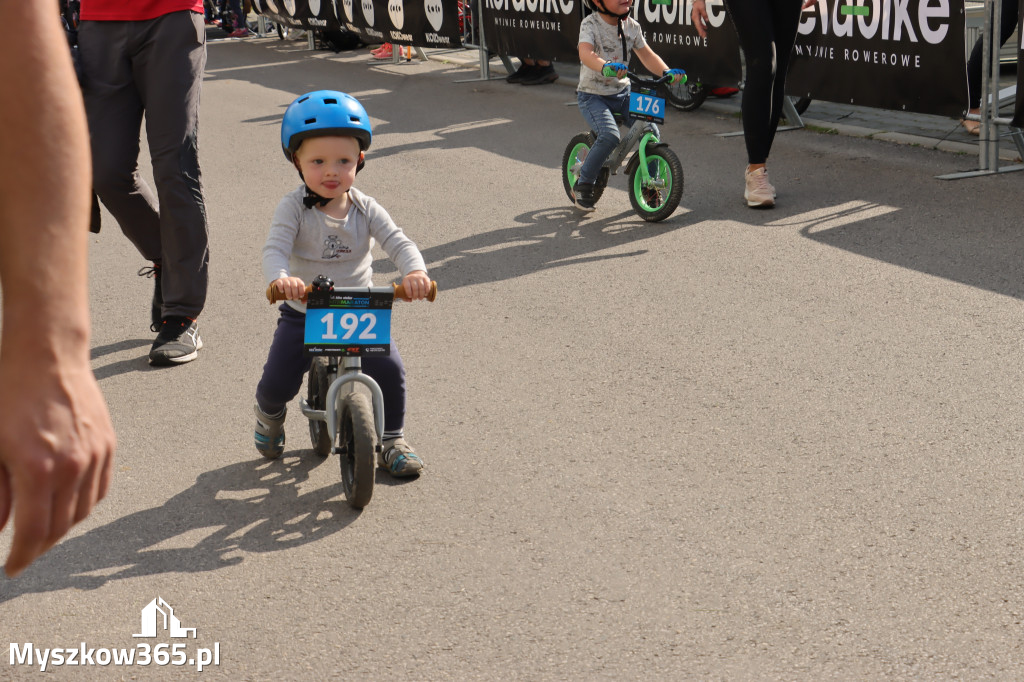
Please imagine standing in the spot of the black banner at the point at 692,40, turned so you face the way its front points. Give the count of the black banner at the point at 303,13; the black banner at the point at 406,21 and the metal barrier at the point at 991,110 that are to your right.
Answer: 2

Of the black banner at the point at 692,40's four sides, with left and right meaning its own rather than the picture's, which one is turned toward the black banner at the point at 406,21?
right

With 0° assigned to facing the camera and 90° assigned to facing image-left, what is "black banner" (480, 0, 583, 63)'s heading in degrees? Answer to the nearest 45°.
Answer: approximately 45°

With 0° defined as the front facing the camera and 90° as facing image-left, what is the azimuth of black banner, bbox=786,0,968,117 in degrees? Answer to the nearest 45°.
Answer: approximately 45°

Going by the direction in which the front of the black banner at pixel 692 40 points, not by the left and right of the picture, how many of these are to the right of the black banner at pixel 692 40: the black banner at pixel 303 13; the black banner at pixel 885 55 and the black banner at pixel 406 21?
2

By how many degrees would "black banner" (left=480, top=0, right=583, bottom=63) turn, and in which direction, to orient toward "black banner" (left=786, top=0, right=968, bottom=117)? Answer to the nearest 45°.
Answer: approximately 90° to its left

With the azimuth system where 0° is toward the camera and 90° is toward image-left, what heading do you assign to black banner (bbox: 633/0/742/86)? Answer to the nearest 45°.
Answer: approximately 45°

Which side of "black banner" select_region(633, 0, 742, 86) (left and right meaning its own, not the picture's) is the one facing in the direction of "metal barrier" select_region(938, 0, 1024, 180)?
left

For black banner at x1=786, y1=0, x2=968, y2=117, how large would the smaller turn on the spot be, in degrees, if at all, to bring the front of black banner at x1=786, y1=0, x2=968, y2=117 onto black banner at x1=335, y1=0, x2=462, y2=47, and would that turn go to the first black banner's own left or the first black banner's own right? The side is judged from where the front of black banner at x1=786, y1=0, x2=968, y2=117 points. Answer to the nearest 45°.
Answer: approximately 90° to the first black banner's own right

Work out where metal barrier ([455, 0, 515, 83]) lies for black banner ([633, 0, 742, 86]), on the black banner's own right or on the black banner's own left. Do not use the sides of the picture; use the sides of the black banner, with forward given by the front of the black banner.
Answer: on the black banner's own right

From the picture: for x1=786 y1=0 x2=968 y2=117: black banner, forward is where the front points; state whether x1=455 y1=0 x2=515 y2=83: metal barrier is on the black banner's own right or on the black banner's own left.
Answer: on the black banner's own right

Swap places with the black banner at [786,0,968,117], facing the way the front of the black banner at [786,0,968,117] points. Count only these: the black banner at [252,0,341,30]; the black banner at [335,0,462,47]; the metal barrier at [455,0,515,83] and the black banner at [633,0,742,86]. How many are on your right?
4
